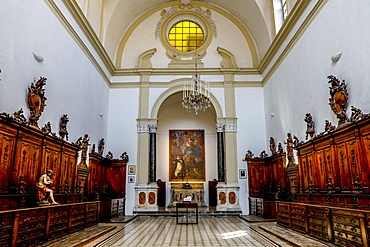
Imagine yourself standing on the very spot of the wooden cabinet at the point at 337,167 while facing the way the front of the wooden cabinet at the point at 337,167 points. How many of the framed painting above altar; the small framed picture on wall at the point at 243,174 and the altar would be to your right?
3

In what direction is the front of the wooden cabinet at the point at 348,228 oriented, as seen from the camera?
facing the viewer and to the left of the viewer

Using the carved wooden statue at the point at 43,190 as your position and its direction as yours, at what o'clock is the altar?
The altar is roughly at 9 o'clock from the carved wooden statue.

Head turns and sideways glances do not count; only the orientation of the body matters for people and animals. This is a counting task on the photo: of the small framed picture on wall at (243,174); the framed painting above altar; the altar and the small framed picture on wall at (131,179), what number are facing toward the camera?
4

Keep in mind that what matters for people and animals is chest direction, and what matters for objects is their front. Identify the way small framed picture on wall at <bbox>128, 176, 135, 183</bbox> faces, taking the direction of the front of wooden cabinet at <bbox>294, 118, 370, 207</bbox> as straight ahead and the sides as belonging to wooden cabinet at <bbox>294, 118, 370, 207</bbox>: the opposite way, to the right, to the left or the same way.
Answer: to the left

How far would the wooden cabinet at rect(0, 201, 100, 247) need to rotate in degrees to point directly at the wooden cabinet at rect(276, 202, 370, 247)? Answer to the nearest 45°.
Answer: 0° — it already faces it

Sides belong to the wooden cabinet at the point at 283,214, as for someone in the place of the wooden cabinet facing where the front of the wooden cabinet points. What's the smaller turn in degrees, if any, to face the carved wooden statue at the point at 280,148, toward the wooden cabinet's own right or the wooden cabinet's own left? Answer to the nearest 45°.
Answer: approximately 135° to the wooden cabinet's own right

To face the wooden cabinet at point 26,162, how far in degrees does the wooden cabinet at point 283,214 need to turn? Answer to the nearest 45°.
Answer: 0° — it already faces it

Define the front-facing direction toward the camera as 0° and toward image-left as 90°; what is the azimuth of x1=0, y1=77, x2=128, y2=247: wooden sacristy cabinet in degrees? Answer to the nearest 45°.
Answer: approximately 315°

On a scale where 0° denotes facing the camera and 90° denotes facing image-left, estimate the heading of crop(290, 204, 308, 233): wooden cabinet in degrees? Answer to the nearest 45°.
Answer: approximately 45°

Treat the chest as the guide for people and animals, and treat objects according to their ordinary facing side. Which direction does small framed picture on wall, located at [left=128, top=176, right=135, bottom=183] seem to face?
toward the camera

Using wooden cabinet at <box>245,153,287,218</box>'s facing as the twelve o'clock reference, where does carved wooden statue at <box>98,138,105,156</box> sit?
The carved wooden statue is roughly at 1 o'clock from the wooden cabinet.

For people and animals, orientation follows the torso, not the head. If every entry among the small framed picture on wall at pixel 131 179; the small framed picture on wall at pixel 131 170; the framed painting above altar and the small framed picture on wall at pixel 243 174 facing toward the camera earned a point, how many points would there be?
4

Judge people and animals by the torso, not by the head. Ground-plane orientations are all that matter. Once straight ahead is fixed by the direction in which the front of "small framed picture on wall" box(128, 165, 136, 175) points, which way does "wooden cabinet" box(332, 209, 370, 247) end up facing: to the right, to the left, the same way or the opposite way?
to the right

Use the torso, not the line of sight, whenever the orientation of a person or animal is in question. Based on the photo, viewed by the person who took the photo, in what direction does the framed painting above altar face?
facing the viewer

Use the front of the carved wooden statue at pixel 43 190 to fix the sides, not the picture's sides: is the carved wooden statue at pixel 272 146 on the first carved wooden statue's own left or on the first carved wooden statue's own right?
on the first carved wooden statue's own left

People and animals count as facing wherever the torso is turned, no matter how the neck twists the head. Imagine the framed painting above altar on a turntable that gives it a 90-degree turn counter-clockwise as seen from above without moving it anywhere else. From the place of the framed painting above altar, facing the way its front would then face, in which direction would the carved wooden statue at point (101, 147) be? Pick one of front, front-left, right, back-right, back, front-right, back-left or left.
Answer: back-right

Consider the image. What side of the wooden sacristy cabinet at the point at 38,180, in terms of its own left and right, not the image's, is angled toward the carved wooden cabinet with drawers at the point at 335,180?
front
